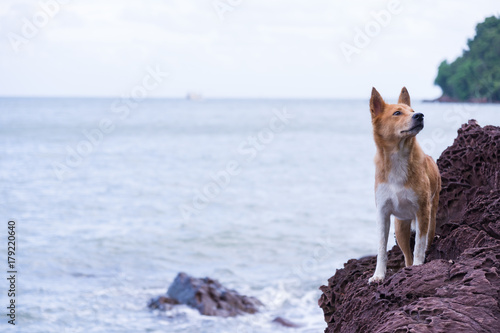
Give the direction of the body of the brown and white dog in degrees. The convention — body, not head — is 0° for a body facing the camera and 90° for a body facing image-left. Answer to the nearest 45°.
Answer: approximately 0°

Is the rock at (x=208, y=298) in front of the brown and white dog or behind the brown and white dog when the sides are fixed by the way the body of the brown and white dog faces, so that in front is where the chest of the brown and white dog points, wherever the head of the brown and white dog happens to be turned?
behind

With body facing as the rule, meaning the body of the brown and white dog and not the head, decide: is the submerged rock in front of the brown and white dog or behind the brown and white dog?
behind

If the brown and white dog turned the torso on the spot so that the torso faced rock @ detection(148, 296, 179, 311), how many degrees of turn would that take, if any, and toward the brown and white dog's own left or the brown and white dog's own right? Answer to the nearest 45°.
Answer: approximately 135° to the brown and white dog's own right
